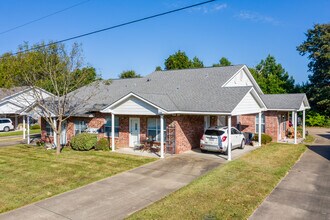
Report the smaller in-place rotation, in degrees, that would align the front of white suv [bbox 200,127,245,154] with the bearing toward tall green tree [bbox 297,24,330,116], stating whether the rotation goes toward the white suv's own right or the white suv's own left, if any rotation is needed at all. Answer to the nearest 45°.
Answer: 0° — it already faces it

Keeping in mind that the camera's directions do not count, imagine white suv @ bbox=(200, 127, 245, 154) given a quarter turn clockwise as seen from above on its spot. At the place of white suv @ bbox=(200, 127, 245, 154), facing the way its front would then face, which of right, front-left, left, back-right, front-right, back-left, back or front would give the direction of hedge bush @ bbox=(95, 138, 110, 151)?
back-right

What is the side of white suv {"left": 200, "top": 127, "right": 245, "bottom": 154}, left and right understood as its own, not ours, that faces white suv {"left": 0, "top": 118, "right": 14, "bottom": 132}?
left

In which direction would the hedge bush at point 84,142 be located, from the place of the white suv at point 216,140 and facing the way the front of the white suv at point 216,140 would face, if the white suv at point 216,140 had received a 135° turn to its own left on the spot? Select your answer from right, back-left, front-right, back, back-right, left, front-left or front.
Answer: front

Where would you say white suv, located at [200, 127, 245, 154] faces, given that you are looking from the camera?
facing away from the viewer and to the right of the viewer

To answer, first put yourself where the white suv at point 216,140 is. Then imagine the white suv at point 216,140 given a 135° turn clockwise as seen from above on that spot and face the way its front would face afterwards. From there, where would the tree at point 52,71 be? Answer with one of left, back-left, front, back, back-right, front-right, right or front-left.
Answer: right
